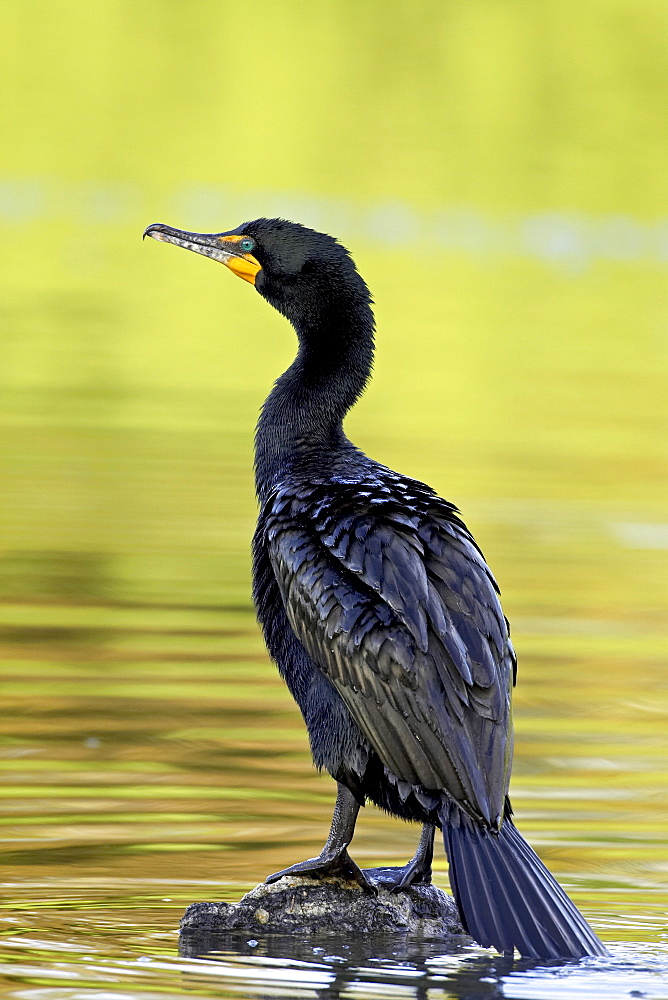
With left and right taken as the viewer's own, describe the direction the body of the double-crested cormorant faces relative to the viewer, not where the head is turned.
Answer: facing away from the viewer and to the left of the viewer
